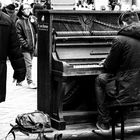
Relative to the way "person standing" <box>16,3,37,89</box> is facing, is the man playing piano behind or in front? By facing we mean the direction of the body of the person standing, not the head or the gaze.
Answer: in front

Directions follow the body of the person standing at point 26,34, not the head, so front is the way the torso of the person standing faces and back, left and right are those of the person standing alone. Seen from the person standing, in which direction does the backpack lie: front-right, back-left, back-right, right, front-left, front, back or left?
front-right

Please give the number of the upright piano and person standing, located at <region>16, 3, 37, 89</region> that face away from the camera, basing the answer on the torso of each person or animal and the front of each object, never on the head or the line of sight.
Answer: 0

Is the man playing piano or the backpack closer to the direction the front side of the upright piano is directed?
the man playing piano

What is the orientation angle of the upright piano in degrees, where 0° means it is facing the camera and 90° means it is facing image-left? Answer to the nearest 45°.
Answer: approximately 315°

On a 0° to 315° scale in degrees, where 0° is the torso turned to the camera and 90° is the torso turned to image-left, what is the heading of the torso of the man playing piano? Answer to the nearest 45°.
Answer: approximately 135°

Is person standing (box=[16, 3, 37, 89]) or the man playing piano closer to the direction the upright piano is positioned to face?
the man playing piano

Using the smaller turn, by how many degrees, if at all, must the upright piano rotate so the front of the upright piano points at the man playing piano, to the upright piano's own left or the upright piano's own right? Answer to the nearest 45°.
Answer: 0° — it already faces them

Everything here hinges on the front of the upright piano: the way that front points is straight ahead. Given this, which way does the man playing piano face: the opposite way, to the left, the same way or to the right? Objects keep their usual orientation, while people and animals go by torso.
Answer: the opposite way
